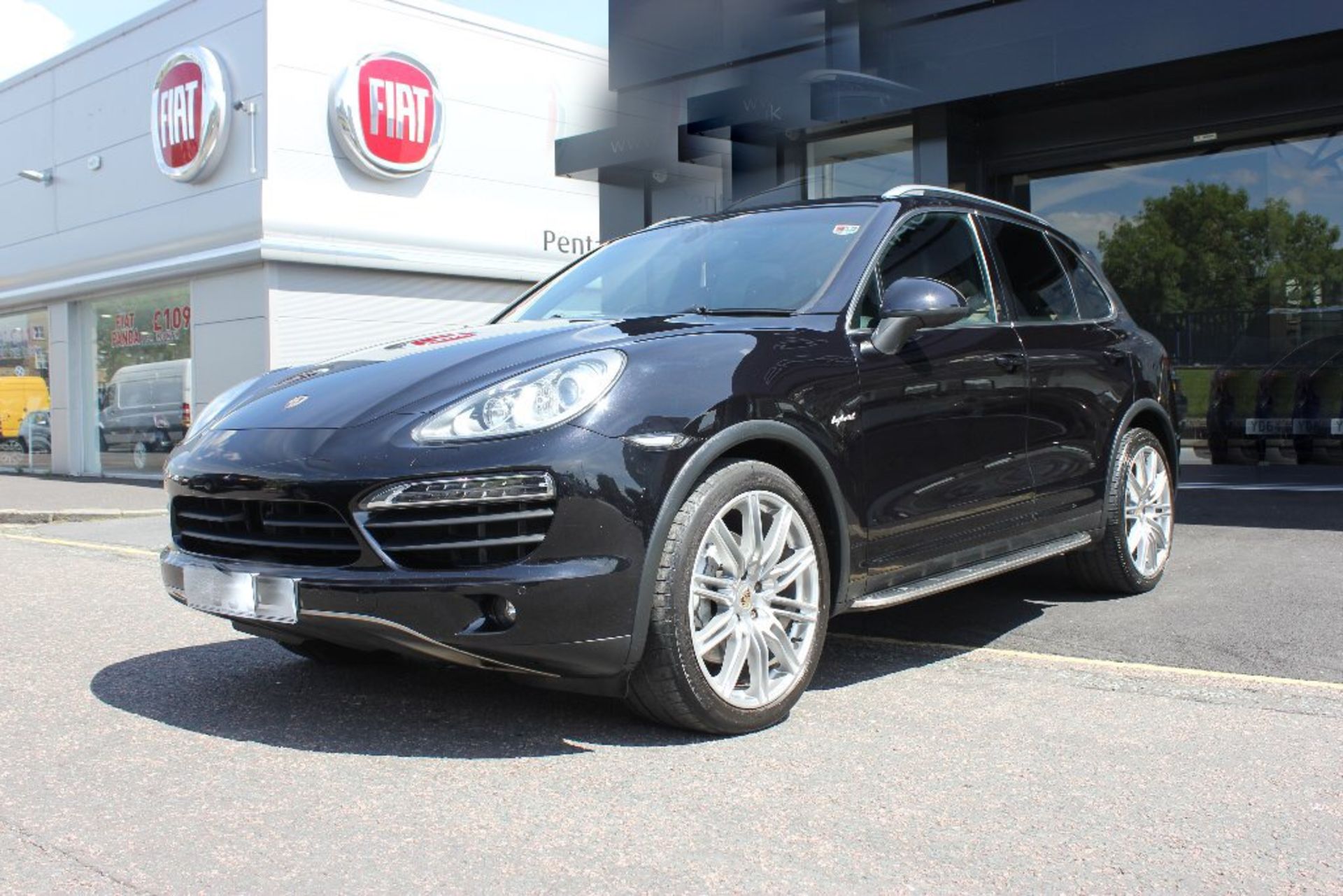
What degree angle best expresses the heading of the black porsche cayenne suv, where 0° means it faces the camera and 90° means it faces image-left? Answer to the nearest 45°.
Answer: approximately 45°

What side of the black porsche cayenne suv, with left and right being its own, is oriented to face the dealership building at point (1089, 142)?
back

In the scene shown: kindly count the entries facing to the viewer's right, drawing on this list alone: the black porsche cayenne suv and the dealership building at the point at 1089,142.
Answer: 0

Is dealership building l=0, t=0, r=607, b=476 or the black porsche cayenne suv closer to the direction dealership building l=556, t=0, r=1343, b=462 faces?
the black porsche cayenne suv

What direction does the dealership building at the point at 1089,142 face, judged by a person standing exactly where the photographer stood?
facing the viewer and to the left of the viewer

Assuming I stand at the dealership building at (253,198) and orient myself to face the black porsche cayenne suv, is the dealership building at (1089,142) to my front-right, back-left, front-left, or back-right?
front-left

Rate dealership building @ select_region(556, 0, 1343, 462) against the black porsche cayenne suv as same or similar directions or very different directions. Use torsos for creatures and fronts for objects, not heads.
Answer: same or similar directions

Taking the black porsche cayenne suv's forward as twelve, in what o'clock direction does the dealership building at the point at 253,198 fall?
The dealership building is roughly at 4 o'clock from the black porsche cayenne suv.

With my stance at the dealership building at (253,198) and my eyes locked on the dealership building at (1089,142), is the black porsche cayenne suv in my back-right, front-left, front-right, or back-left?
front-right

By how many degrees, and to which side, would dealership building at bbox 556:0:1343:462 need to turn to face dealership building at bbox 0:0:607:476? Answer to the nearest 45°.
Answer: approximately 90° to its right
